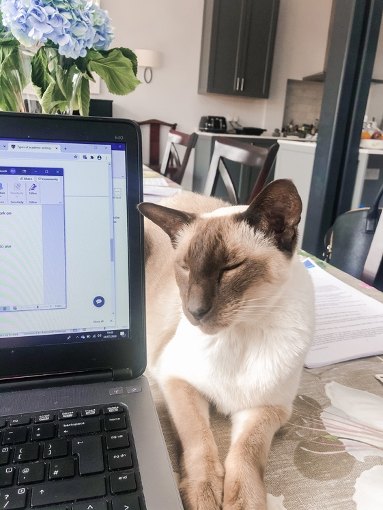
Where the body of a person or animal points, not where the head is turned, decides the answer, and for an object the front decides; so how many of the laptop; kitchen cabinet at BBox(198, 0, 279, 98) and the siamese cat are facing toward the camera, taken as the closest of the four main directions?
3

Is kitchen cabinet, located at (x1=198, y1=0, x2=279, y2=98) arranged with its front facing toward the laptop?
yes

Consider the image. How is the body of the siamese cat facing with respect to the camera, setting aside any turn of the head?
toward the camera

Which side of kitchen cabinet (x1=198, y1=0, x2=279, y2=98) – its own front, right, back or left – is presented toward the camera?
front

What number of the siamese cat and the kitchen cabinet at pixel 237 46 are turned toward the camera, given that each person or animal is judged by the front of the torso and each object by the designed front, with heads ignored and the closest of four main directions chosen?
2

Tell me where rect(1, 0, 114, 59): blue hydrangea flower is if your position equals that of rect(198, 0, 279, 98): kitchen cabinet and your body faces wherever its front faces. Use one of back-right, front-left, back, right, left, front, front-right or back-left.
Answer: front

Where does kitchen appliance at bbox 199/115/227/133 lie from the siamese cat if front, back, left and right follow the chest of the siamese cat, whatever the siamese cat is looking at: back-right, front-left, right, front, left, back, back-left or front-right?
back

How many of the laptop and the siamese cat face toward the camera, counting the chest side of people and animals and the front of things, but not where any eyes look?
2

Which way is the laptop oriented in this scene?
toward the camera

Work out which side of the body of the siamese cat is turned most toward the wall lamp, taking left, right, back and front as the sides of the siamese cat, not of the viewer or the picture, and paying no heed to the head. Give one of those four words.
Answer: back

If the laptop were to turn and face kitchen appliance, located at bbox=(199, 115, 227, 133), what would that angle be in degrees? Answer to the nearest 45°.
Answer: approximately 180°

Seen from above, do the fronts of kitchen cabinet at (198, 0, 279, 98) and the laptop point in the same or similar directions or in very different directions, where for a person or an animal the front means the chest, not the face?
same or similar directions

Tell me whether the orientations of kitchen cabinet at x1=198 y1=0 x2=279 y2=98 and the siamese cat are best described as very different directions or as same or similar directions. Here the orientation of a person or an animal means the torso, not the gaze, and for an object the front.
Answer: same or similar directions

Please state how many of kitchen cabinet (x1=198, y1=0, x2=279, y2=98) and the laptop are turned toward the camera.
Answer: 2
